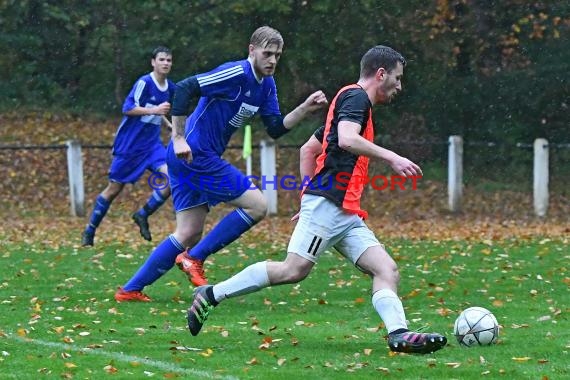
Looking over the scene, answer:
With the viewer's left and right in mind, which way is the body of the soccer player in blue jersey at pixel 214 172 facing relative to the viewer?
facing the viewer and to the right of the viewer

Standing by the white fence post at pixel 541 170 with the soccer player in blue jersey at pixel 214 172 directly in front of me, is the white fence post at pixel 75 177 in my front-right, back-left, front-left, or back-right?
front-right

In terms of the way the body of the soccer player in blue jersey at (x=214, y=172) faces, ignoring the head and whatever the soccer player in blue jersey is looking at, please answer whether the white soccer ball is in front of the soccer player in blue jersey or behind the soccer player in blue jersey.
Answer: in front

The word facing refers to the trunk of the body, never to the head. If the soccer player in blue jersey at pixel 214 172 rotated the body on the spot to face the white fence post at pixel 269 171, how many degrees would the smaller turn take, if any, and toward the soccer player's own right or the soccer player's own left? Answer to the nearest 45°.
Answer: approximately 135° to the soccer player's own left

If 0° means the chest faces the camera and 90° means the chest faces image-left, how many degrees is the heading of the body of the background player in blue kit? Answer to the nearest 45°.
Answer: approximately 315°

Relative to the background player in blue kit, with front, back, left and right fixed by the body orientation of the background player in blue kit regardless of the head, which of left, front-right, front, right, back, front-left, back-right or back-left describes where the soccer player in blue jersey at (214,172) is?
front-right

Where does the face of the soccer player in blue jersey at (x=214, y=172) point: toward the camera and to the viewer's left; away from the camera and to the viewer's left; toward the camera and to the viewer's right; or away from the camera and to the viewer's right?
toward the camera and to the viewer's right

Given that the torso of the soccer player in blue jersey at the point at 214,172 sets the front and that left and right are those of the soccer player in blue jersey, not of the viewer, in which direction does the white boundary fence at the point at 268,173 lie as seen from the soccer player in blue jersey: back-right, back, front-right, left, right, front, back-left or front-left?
back-left

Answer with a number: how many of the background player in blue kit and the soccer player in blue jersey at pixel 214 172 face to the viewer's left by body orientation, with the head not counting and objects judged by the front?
0

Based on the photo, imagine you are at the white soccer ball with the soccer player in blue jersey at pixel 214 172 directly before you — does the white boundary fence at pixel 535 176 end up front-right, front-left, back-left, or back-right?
front-right

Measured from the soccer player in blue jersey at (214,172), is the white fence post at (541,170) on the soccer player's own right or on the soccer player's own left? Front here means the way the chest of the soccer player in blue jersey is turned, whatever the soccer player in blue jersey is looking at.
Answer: on the soccer player's own left

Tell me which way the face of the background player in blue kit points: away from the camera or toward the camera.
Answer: toward the camera

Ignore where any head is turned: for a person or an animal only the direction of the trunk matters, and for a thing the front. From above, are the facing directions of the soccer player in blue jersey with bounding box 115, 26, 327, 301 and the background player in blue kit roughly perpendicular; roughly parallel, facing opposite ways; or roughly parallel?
roughly parallel

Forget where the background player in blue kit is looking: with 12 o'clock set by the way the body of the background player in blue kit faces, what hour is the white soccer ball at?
The white soccer ball is roughly at 1 o'clock from the background player in blue kit.

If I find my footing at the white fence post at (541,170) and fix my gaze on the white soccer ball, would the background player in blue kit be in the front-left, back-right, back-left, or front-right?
front-right
